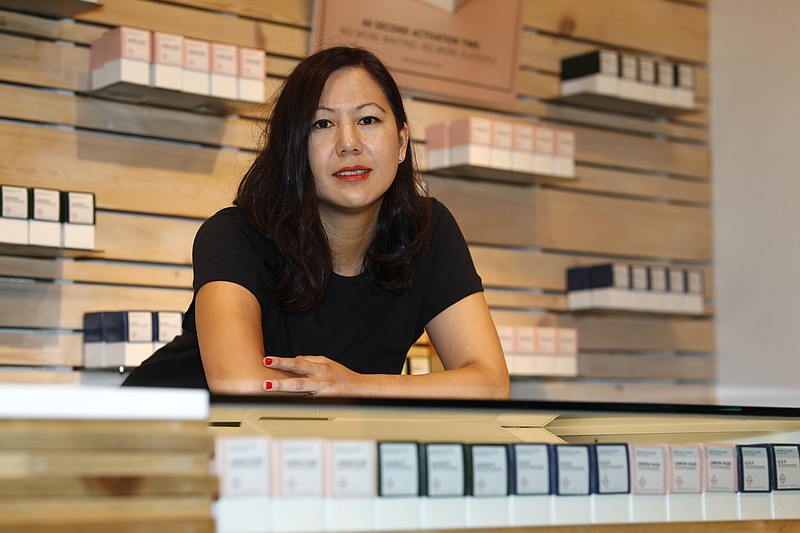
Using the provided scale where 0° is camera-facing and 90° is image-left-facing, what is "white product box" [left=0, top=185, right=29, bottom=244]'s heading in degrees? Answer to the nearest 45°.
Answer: approximately 0°

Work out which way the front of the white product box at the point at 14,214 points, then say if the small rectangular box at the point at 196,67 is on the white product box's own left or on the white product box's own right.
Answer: on the white product box's own left

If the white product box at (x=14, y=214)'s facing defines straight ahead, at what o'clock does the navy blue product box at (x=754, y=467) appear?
The navy blue product box is roughly at 11 o'clock from the white product box.

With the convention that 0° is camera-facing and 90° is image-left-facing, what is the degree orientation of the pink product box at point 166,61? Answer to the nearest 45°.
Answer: approximately 0°
